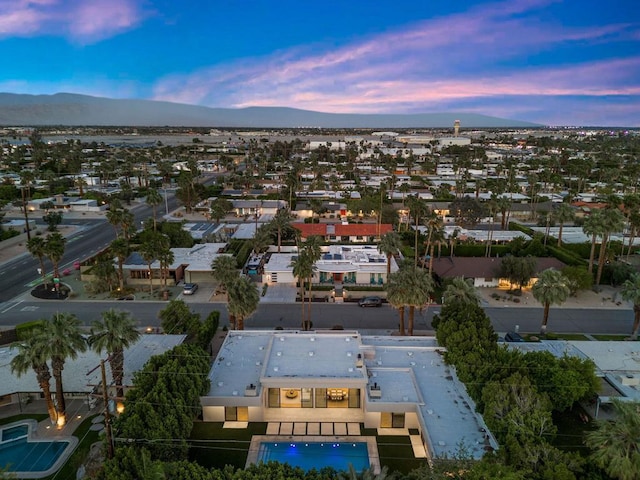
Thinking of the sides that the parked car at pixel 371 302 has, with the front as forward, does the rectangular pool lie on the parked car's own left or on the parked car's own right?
on the parked car's own left

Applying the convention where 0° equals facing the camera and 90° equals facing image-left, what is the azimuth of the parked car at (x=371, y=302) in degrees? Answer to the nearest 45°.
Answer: approximately 90°

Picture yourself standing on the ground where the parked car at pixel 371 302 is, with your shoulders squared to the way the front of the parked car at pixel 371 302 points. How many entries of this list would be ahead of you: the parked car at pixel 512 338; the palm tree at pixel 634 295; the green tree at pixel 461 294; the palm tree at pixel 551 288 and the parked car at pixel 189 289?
1

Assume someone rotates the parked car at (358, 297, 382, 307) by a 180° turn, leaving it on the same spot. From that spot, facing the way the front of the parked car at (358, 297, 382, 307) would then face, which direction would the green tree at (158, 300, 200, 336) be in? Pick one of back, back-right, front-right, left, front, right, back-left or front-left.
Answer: back-right

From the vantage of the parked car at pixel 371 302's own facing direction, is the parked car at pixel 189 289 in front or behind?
in front

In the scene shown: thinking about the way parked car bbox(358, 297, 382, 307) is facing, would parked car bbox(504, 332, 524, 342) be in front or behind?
behind

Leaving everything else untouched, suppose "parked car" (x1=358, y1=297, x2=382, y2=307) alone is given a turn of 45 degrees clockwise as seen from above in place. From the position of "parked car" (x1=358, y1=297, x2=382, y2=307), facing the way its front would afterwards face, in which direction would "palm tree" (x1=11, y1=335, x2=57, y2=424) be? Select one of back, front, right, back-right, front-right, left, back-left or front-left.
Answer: left

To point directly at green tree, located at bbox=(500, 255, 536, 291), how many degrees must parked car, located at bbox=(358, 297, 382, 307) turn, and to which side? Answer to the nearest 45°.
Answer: approximately 180°

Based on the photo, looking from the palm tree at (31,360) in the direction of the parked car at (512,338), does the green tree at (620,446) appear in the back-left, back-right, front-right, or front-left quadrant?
front-right

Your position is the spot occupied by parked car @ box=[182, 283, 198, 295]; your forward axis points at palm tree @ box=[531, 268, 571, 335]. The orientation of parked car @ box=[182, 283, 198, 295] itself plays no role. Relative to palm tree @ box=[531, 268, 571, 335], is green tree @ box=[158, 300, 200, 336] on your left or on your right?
right

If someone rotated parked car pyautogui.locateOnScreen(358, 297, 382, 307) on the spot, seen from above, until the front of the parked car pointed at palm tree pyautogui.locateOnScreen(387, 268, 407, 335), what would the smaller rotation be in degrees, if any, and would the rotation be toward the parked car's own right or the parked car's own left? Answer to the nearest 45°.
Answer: approximately 90° to the parked car's own left

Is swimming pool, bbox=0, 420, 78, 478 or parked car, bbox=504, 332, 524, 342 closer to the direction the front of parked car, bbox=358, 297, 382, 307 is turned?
the swimming pool

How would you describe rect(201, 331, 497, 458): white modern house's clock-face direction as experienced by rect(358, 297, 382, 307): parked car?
The white modern house is roughly at 9 o'clock from the parked car.

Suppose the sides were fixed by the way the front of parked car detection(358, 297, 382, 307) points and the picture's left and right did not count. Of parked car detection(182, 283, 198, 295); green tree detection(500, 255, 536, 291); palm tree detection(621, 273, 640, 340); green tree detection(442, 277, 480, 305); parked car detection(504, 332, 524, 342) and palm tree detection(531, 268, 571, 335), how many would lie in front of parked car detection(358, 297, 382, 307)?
1

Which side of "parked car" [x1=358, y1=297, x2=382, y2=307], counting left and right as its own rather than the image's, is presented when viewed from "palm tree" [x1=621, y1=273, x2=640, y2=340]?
back

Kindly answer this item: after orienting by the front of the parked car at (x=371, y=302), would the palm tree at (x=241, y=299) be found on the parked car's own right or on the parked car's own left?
on the parked car's own left
